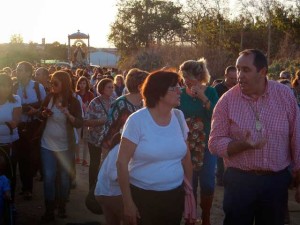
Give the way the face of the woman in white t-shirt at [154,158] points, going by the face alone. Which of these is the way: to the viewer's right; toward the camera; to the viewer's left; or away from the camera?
to the viewer's right

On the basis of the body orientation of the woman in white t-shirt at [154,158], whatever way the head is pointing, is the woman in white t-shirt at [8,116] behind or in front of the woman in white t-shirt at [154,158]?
behind

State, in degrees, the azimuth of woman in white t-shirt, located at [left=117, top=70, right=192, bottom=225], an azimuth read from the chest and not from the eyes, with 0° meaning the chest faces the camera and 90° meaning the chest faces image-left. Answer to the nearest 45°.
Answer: approximately 315°

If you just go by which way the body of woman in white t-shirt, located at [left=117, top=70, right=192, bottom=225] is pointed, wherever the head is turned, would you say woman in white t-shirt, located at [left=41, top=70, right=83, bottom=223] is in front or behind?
behind
